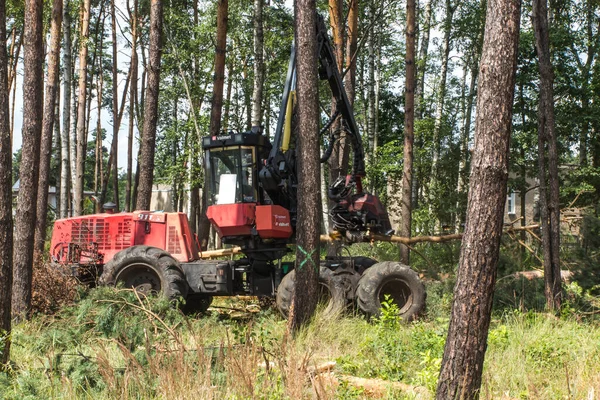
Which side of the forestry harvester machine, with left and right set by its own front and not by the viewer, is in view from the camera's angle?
right

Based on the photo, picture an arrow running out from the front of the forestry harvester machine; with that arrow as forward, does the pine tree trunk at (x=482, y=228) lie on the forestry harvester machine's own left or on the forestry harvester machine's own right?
on the forestry harvester machine's own right
